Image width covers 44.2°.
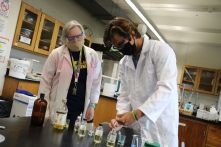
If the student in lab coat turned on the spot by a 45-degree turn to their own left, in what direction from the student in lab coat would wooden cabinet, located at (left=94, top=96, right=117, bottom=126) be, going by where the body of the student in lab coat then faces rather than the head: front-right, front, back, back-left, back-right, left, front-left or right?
back

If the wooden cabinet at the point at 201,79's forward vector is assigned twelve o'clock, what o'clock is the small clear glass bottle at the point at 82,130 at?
The small clear glass bottle is roughly at 12 o'clock from the wooden cabinet.

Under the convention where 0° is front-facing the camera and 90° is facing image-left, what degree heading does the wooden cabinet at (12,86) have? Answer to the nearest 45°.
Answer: approximately 315°

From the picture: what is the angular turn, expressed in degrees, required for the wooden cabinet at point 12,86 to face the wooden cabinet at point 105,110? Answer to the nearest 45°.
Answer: approximately 45° to its left

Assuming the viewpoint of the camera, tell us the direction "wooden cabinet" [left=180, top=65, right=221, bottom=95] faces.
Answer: facing the viewer

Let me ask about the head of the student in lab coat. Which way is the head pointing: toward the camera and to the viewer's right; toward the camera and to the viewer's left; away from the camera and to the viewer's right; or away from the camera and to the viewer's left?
toward the camera and to the viewer's left

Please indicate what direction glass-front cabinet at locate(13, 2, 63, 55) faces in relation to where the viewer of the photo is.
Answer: facing the viewer and to the right of the viewer

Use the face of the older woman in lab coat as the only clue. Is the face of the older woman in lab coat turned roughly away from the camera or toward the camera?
toward the camera

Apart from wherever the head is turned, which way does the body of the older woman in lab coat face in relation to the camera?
toward the camera

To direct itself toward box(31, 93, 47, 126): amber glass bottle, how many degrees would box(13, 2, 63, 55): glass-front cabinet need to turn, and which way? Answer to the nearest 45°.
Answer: approximately 45° to its right
